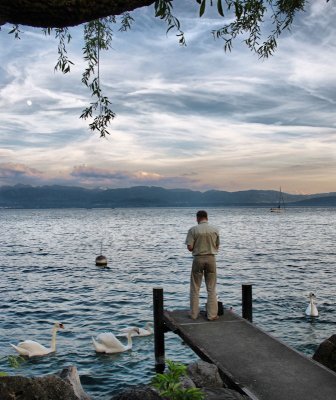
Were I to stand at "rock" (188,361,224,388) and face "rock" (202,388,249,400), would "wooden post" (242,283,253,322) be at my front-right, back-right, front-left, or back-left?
back-left

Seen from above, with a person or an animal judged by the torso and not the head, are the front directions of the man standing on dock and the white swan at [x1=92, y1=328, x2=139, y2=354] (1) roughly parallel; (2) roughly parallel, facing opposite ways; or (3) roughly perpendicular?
roughly perpendicular

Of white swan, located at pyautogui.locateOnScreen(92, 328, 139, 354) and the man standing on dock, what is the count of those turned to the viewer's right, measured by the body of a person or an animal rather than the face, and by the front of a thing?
1

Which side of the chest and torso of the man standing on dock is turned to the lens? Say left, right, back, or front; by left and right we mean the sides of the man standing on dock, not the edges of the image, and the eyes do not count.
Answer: back

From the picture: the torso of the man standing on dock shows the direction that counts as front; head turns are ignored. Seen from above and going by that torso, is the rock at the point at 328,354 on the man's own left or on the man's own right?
on the man's own right

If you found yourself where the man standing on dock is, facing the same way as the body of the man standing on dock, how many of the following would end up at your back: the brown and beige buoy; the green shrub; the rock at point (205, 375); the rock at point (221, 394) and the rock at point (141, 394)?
4

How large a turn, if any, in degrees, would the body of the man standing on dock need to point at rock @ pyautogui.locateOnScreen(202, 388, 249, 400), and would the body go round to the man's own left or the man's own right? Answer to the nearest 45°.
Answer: approximately 180°

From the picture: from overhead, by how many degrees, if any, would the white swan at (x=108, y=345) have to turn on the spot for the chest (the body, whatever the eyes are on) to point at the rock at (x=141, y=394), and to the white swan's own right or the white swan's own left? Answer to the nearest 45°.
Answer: approximately 90° to the white swan's own right

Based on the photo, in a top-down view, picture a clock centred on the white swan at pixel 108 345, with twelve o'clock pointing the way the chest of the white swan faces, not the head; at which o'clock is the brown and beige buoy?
The brown and beige buoy is roughly at 9 o'clock from the white swan.

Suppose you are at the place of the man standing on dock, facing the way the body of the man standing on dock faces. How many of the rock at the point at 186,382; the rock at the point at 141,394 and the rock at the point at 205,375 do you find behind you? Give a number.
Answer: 3

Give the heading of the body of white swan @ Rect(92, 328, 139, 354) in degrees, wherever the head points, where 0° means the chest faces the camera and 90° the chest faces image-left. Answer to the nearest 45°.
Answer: approximately 270°

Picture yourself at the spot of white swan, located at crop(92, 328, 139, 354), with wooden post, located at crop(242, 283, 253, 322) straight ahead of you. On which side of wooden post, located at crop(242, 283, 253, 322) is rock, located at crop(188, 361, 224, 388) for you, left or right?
right

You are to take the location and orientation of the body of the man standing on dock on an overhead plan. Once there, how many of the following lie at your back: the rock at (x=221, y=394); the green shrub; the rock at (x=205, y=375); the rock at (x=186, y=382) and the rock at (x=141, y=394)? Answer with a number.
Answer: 5

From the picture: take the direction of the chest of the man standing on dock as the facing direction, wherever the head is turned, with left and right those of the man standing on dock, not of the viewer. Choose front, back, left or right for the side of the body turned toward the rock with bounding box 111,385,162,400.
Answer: back
